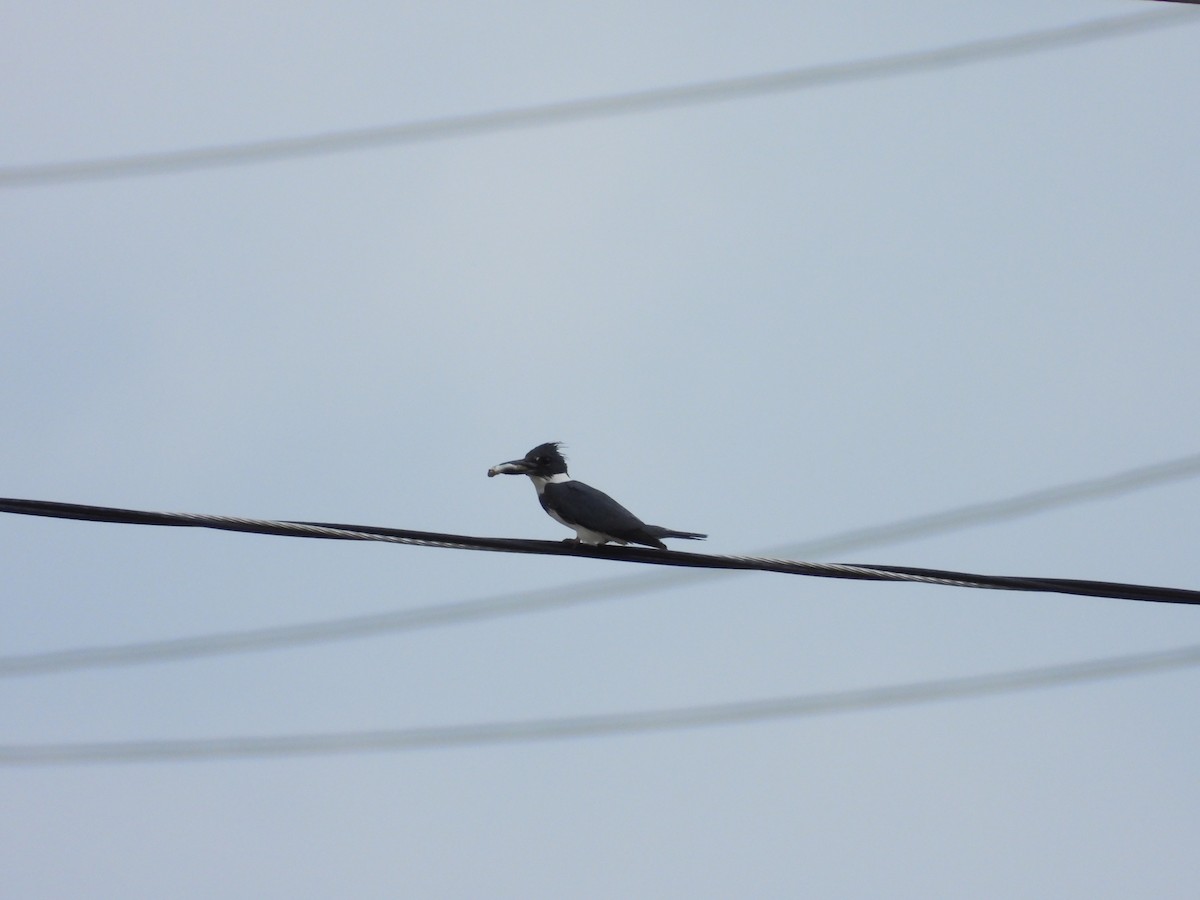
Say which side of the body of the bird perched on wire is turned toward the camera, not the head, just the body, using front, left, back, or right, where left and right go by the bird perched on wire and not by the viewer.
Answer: left
